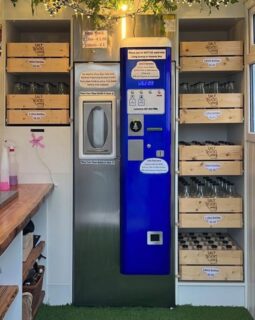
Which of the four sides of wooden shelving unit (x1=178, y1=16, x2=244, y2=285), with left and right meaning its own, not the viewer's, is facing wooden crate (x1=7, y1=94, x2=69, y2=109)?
right

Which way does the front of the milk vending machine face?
toward the camera

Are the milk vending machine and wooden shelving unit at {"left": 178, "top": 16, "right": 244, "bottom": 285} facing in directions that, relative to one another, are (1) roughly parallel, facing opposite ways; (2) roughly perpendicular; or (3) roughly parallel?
roughly parallel

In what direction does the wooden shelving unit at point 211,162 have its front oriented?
toward the camera

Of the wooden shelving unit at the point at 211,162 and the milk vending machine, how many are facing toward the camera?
2

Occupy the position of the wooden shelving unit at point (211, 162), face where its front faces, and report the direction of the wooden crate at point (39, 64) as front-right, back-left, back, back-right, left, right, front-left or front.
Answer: right

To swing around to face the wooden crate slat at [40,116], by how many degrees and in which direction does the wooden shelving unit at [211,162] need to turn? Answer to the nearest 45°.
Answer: approximately 90° to its right
